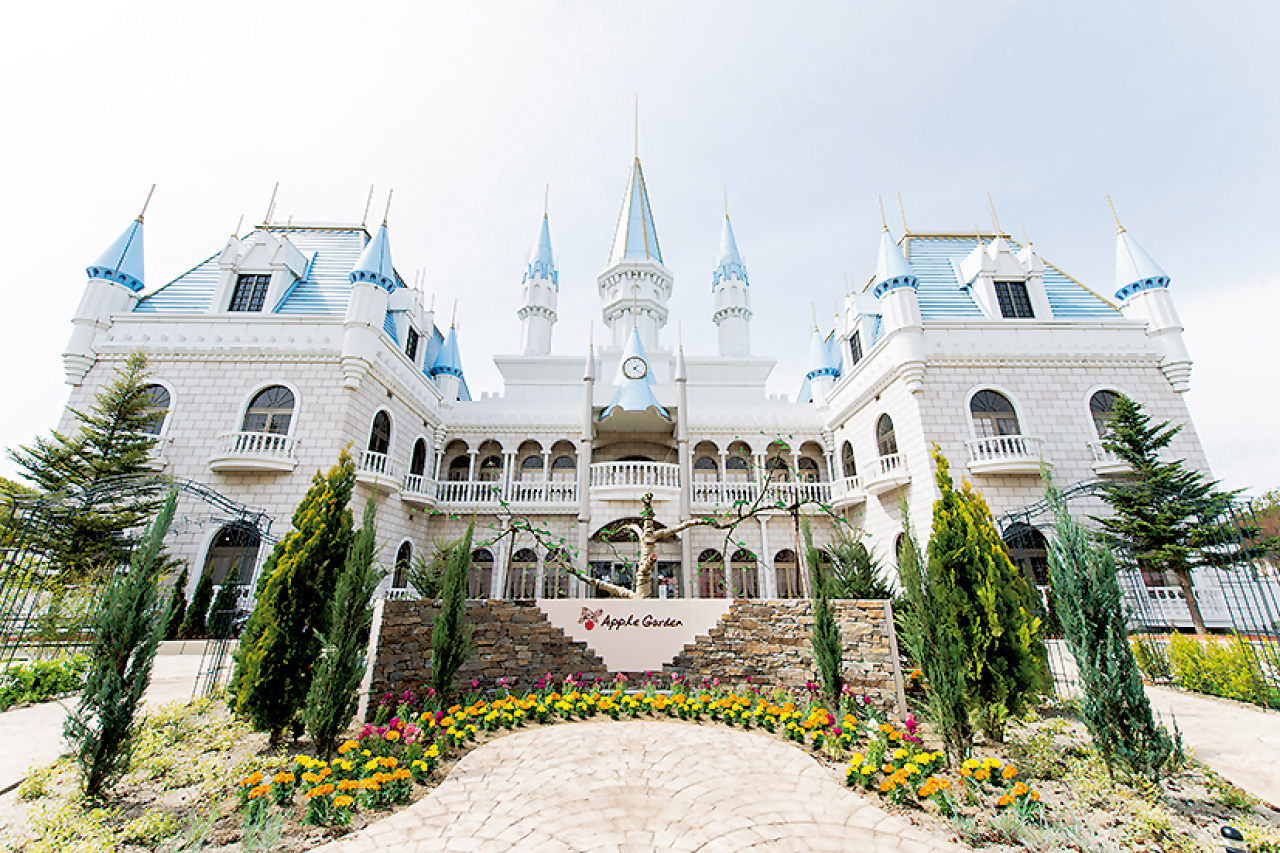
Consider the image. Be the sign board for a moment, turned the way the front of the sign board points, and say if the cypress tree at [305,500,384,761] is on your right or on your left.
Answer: on your right

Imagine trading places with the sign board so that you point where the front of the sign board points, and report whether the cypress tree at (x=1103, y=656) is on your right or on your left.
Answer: on your left

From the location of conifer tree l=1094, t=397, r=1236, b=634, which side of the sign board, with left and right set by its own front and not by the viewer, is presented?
left

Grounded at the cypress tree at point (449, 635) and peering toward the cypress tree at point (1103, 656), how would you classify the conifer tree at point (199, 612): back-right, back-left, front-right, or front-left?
back-left

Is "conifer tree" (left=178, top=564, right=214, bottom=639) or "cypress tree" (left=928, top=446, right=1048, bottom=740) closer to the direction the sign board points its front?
the cypress tree

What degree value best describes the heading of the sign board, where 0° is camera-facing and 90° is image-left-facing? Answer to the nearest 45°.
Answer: approximately 0°

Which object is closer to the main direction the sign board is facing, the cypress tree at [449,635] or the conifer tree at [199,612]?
the cypress tree

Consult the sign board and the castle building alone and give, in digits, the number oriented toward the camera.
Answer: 2

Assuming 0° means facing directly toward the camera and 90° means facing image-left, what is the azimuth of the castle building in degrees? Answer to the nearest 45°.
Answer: approximately 0°

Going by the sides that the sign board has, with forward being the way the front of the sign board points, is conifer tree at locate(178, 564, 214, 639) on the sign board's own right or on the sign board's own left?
on the sign board's own right
